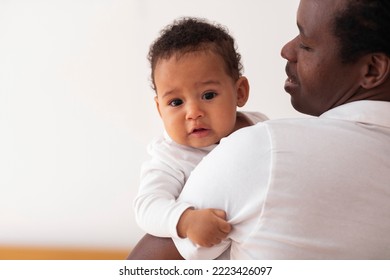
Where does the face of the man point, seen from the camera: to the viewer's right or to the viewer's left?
to the viewer's left

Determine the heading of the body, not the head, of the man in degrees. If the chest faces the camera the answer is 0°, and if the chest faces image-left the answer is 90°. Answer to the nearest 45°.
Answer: approximately 135°
